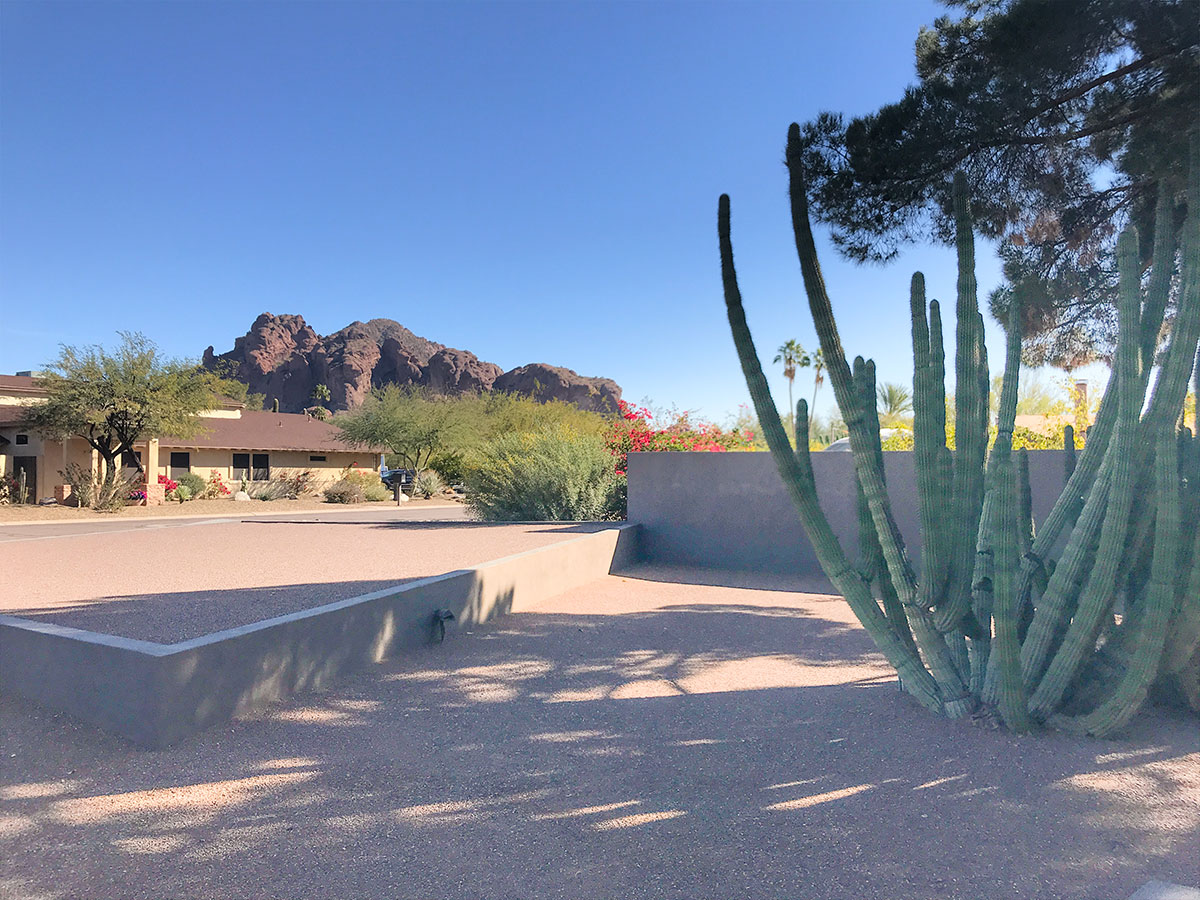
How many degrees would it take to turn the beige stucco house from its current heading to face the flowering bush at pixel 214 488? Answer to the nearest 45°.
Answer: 0° — it already faces it

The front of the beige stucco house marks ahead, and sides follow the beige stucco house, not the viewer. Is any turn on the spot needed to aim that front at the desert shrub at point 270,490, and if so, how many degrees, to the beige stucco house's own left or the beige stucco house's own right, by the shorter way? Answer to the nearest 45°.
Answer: approximately 45° to the beige stucco house's own left

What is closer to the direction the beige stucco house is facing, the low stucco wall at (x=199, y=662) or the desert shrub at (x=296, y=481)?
the low stucco wall

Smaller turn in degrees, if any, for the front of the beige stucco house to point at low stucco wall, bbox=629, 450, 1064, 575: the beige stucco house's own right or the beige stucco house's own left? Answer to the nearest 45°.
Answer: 0° — it already faces it

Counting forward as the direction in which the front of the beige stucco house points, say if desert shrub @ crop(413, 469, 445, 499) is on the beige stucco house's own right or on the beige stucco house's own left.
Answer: on the beige stucco house's own left

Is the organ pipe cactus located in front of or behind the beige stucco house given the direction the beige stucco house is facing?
in front

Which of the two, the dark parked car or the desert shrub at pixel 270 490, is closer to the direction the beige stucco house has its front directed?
the desert shrub

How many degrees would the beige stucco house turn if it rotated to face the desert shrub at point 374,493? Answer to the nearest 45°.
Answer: approximately 45° to its left

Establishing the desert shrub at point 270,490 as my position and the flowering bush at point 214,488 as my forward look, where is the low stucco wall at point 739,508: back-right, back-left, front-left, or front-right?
back-left

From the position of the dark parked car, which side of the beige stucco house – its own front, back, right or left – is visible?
left

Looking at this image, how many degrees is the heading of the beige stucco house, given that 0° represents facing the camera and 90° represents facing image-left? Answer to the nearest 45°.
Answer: approximately 0°

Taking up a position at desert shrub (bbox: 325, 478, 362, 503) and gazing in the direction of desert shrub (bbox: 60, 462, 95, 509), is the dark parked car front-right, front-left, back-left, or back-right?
back-right
